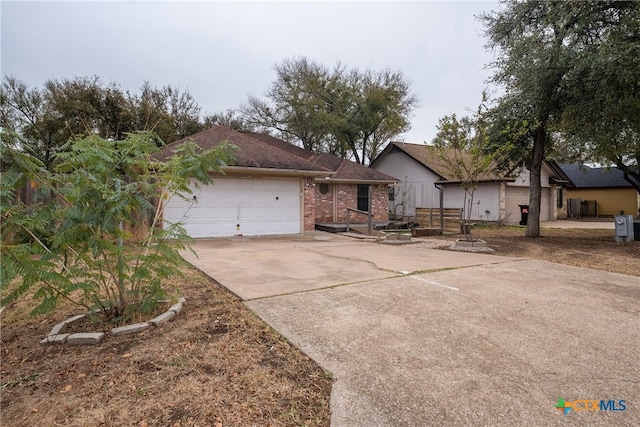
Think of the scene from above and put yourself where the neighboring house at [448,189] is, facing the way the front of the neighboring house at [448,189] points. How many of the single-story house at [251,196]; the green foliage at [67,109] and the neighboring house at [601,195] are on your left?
1

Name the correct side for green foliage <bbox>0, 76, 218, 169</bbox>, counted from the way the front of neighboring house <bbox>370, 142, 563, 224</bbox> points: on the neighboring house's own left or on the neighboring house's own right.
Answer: on the neighboring house's own right

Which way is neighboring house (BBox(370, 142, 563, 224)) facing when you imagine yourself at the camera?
facing the viewer and to the right of the viewer

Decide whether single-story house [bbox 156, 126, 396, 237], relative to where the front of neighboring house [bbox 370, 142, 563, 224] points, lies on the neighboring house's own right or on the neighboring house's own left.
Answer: on the neighboring house's own right

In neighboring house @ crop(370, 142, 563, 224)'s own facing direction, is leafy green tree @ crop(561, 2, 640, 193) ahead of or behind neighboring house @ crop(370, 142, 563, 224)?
ahead

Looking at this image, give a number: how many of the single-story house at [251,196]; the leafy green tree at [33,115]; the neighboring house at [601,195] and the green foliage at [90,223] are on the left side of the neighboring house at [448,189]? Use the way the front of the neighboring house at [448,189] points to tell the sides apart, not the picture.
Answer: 1

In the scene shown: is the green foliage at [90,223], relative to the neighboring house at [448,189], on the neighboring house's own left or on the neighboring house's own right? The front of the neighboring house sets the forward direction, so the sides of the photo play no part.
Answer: on the neighboring house's own right

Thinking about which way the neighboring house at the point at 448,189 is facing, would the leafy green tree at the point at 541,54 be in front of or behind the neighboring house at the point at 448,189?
in front

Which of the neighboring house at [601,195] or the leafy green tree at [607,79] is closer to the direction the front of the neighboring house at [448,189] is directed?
the leafy green tree

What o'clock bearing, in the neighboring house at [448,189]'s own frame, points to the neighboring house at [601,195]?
the neighboring house at [601,195] is roughly at 9 o'clock from the neighboring house at [448,189].

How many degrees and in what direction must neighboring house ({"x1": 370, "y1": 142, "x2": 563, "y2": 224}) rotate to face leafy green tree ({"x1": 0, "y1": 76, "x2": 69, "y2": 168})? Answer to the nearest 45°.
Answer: approximately 90° to its right

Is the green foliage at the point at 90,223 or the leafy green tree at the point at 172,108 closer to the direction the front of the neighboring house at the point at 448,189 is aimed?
the green foliage

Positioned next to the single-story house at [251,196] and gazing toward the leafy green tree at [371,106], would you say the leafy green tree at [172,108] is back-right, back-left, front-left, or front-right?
front-left

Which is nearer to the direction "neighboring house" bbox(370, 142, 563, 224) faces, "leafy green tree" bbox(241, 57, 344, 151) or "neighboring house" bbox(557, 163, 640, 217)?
the neighboring house

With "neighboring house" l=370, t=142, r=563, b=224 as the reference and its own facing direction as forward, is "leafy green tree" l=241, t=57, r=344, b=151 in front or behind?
behind
